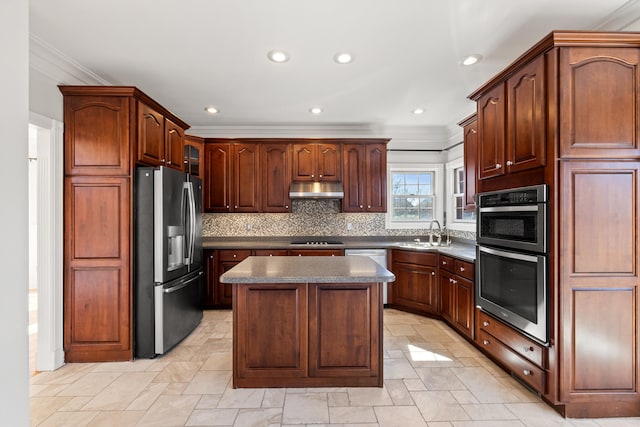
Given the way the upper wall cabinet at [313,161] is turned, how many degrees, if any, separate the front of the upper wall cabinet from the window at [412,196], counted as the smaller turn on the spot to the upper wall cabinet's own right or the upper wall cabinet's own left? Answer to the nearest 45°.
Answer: approximately 90° to the upper wall cabinet's own left

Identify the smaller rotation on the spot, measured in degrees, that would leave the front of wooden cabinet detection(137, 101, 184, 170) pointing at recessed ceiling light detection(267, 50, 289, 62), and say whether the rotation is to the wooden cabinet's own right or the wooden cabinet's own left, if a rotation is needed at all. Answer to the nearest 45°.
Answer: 0° — it already faces it

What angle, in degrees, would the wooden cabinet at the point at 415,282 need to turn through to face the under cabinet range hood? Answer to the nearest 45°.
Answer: approximately 45° to its right

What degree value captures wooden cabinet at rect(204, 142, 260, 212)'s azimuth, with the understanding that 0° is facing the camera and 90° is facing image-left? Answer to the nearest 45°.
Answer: approximately 0°

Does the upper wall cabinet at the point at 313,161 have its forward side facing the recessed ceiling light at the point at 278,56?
yes

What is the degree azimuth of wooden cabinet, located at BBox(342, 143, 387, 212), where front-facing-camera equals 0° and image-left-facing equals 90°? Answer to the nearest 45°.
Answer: approximately 0°

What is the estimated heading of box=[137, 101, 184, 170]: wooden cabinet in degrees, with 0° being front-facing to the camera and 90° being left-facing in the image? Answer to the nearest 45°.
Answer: approximately 315°

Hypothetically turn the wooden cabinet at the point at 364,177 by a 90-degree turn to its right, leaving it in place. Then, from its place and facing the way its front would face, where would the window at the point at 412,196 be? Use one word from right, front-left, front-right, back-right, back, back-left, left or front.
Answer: back-right
